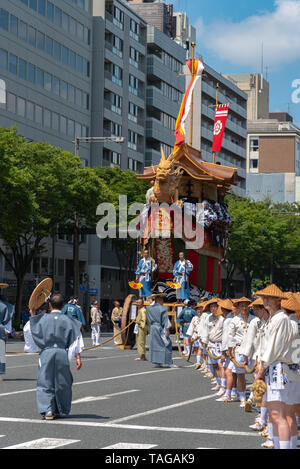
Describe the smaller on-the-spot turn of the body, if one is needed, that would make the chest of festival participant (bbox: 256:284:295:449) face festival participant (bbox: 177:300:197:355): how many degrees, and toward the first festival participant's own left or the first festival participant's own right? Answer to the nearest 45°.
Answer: approximately 90° to the first festival participant's own right

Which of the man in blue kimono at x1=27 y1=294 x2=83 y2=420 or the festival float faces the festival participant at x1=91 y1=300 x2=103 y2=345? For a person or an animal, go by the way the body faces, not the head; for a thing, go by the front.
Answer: the man in blue kimono

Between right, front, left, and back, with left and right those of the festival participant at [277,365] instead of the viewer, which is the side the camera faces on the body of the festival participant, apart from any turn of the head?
left

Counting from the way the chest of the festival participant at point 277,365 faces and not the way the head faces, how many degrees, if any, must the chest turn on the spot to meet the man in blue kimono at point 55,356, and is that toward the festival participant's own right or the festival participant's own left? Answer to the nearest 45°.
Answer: approximately 45° to the festival participant's own right

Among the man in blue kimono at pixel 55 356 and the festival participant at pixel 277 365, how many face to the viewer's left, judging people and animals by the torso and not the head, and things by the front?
1

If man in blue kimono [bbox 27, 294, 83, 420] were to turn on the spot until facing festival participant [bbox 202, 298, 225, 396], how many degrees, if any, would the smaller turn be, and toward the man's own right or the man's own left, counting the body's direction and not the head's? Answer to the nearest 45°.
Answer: approximately 45° to the man's own right

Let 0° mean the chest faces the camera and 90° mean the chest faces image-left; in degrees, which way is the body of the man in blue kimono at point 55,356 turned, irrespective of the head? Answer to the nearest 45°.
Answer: approximately 180°

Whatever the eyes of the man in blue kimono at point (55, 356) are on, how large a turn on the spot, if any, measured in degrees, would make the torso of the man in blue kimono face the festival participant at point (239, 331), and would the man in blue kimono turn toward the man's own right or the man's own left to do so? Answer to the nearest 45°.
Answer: approximately 45° to the man's own right
